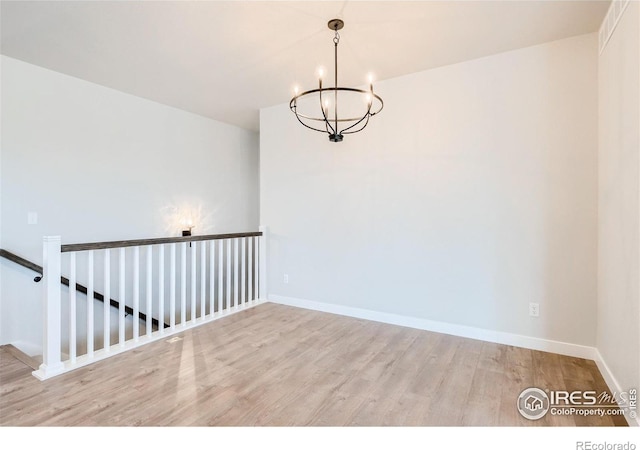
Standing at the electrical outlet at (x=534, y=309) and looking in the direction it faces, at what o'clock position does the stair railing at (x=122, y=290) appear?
The stair railing is roughly at 2 o'clock from the electrical outlet.

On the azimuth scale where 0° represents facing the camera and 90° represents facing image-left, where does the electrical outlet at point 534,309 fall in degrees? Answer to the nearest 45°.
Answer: approximately 0°
